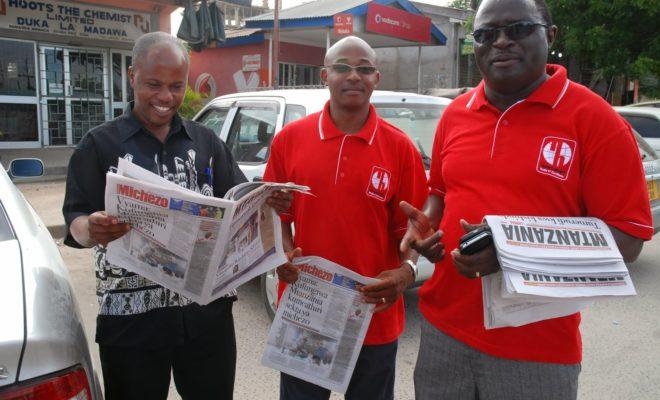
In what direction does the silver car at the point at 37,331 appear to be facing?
away from the camera

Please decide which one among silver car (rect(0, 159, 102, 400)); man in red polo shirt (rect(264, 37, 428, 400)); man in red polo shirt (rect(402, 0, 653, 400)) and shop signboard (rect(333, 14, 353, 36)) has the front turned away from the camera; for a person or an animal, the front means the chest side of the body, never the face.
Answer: the silver car

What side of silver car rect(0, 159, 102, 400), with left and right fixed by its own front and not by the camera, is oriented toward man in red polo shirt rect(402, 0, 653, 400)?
right

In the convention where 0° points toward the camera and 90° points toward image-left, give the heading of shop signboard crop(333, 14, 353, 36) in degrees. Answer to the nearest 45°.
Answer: approximately 0°

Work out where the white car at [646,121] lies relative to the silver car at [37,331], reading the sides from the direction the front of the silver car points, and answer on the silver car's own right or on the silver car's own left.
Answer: on the silver car's own right

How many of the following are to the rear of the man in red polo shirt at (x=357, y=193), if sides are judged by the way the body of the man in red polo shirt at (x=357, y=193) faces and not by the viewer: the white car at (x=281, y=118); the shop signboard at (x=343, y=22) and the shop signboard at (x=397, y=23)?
3

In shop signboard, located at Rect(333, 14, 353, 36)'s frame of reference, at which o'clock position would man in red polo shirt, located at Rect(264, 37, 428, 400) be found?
The man in red polo shirt is roughly at 12 o'clock from the shop signboard.

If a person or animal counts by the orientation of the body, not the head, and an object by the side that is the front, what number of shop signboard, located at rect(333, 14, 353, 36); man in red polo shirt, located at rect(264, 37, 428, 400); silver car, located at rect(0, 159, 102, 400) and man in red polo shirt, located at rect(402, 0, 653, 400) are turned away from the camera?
1

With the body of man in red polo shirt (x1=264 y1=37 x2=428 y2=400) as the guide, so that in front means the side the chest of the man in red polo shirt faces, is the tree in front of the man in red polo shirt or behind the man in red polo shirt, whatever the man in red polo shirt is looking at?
behind

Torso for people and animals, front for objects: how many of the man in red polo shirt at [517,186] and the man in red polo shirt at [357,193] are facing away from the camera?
0
